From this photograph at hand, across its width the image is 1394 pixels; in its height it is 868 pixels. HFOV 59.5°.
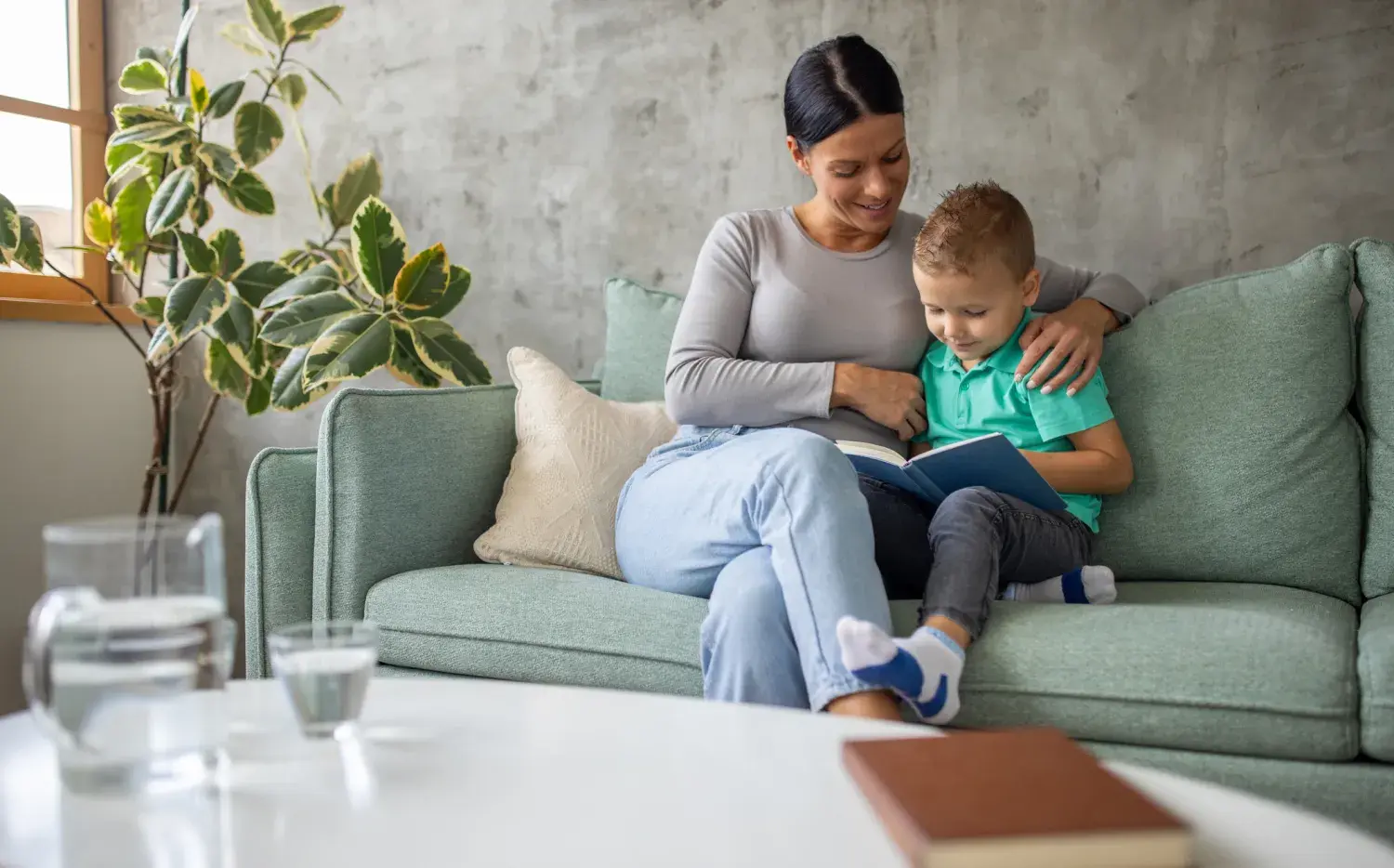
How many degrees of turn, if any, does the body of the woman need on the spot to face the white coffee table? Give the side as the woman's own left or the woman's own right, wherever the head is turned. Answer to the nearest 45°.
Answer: approximately 45° to the woman's own right

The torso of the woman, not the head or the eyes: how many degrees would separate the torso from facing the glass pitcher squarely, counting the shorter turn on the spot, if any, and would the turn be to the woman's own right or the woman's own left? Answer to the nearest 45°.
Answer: approximately 45° to the woman's own right

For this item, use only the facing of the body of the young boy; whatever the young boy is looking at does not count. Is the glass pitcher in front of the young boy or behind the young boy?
in front

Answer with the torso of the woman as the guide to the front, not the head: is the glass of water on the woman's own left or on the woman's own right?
on the woman's own right

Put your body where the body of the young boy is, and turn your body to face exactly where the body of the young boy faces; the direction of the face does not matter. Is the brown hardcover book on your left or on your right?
on your left

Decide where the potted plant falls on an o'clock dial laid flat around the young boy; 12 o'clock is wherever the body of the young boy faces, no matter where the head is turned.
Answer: The potted plant is roughly at 2 o'clock from the young boy.

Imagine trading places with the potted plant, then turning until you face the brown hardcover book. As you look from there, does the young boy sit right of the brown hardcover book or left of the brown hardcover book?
left

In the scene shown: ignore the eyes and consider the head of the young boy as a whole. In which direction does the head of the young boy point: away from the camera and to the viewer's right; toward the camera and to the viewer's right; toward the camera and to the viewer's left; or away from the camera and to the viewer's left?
toward the camera and to the viewer's left

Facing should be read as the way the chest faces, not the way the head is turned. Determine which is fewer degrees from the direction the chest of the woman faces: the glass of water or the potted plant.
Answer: the glass of water

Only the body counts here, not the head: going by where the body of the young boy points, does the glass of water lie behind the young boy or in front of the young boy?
in front

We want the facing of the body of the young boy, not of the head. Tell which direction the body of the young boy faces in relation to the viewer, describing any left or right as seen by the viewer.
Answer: facing the viewer and to the left of the viewer

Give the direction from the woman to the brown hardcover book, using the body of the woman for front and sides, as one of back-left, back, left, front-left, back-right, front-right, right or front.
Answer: front-right
